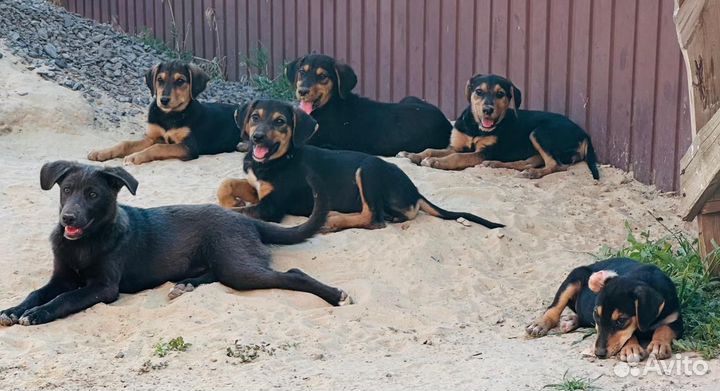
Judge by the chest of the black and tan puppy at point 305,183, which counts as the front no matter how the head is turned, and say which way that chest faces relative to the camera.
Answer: to the viewer's left

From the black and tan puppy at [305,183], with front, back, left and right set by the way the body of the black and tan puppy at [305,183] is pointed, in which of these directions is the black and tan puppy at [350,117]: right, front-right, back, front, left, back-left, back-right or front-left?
right

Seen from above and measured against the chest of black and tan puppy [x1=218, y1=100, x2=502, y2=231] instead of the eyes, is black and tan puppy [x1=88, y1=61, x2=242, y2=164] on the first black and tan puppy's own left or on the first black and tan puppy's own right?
on the first black and tan puppy's own right

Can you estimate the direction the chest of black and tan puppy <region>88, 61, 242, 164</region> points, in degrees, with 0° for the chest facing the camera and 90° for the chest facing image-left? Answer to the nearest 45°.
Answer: approximately 45°

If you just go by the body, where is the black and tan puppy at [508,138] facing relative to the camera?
to the viewer's left

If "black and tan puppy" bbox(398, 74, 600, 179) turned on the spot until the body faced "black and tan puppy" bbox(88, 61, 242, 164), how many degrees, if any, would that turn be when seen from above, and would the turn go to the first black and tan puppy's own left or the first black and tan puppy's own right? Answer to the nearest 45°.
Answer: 0° — it already faces it

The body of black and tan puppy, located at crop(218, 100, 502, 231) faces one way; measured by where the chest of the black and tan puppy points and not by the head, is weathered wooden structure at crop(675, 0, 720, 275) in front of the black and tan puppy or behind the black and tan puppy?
behind

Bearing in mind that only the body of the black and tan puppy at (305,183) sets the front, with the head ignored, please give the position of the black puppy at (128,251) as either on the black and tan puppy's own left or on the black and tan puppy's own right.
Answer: on the black and tan puppy's own left

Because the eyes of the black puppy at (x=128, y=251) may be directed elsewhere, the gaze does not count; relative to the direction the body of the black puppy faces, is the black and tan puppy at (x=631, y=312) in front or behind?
behind

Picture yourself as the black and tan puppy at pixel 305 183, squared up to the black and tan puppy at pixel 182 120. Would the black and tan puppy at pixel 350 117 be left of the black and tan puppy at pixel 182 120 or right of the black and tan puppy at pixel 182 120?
right

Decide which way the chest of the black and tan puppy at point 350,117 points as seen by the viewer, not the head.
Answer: to the viewer's left

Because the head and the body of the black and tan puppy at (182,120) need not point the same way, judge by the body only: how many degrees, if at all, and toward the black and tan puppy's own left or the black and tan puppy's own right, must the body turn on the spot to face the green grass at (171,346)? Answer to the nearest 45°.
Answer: approximately 45° to the black and tan puppy's own left
